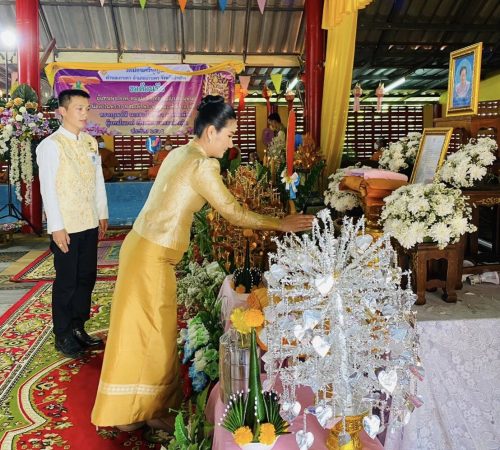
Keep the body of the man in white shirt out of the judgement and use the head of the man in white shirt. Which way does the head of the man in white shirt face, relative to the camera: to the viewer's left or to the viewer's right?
to the viewer's right

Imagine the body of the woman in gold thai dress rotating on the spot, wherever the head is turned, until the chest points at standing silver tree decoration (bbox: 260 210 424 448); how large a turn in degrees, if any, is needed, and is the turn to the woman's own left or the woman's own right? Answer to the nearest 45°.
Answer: approximately 45° to the woman's own right

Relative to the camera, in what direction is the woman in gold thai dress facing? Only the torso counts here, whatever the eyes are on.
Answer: to the viewer's right

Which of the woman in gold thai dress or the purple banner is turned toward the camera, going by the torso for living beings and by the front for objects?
the purple banner

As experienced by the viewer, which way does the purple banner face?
facing the viewer

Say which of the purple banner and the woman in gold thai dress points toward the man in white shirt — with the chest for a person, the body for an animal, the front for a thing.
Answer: the purple banner

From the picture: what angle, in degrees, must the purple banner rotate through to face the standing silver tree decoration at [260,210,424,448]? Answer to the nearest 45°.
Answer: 0° — it already faces it

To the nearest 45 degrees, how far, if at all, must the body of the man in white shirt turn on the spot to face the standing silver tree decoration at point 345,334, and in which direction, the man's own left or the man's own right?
approximately 45° to the man's own right

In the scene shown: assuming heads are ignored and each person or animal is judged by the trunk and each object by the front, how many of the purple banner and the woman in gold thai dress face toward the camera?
1

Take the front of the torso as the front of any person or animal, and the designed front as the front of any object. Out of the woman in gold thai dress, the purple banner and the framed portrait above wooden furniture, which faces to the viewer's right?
the woman in gold thai dress

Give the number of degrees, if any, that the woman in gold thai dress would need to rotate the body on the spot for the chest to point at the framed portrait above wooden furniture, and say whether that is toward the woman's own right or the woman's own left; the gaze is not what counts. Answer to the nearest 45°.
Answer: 0° — they already face it

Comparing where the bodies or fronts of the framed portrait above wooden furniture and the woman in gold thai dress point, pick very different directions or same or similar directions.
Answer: very different directions

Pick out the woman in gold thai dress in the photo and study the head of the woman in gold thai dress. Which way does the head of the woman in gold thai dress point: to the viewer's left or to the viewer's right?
to the viewer's right
